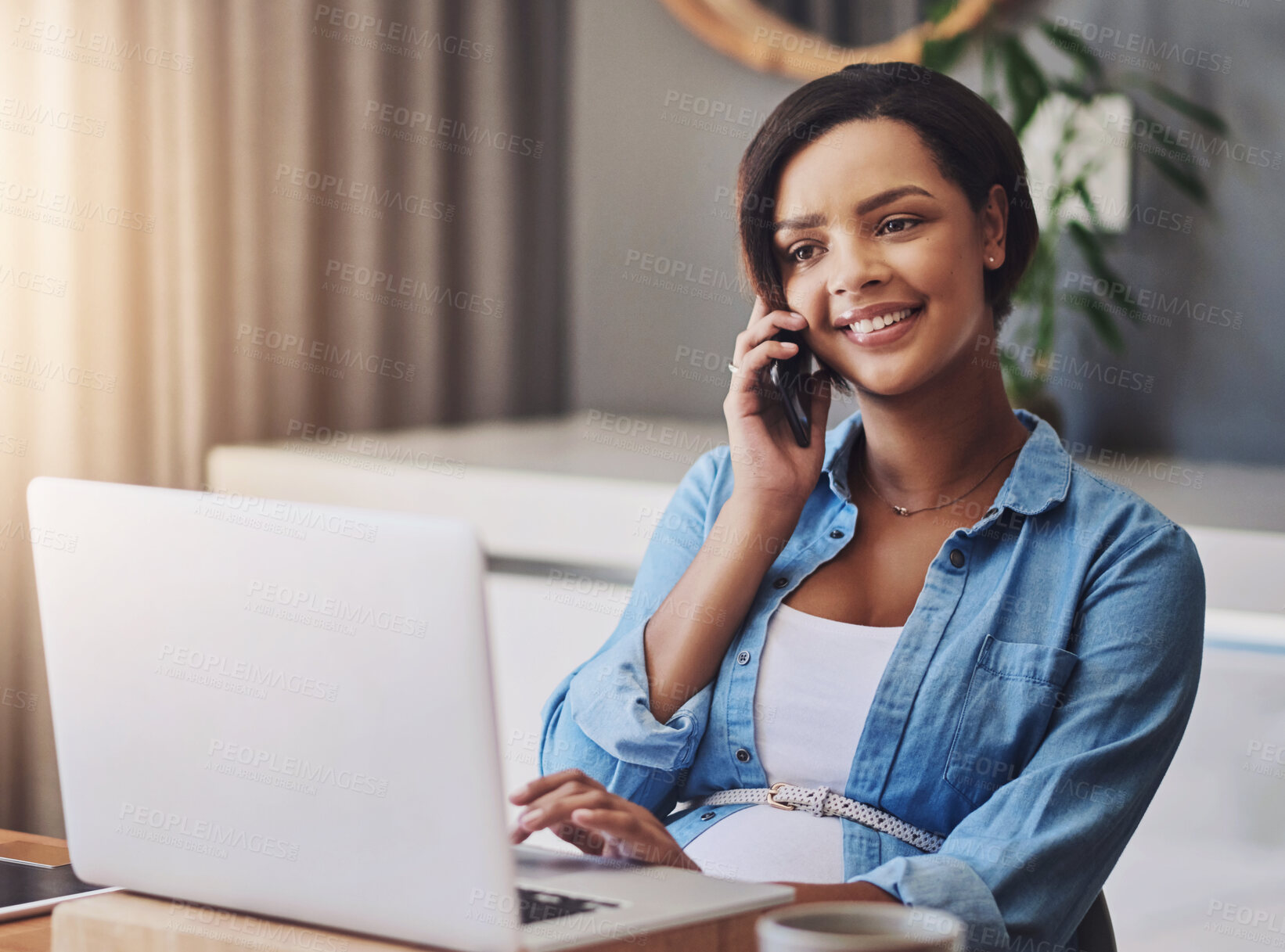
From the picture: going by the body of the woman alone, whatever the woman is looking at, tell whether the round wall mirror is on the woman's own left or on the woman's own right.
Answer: on the woman's own right

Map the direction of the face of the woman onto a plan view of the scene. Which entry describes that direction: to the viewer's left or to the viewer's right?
to the viewer's left

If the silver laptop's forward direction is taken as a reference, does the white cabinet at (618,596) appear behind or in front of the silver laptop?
in front

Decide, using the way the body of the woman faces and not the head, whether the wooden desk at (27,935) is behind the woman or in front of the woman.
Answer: in front

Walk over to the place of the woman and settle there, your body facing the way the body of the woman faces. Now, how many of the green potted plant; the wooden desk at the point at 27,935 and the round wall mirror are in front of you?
1

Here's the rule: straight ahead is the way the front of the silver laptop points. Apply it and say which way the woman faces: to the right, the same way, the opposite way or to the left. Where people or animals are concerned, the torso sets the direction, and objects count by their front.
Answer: the opposite way

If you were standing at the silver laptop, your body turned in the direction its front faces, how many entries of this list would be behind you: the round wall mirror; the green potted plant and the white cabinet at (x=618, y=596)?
0

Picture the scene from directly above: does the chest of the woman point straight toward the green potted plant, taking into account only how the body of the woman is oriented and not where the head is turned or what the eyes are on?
no

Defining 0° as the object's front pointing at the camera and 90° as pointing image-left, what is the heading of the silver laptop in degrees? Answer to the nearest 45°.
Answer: approximately 225°

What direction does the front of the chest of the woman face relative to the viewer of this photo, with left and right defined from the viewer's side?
facing the viewer and to the left of the viewer
